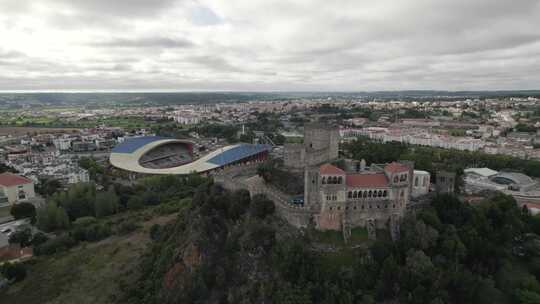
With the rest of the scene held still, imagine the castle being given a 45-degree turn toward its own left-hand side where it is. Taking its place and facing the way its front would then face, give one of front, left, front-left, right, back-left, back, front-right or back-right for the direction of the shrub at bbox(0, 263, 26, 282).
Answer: back-right

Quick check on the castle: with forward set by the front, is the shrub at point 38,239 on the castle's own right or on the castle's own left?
on the castle's own right

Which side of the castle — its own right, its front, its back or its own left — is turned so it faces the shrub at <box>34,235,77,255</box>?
right

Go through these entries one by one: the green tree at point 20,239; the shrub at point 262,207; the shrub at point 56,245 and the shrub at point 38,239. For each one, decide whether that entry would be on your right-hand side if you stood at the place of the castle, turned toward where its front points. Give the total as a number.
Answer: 4

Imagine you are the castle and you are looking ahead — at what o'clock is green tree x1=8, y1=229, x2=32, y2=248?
The green tree is roughly at 3 o'clock from the castle.

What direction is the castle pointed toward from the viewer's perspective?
toward the camera

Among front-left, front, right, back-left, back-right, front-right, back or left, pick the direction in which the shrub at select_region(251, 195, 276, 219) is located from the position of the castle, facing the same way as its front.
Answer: right

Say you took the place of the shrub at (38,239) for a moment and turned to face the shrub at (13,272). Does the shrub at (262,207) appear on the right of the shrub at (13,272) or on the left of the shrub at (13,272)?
left
